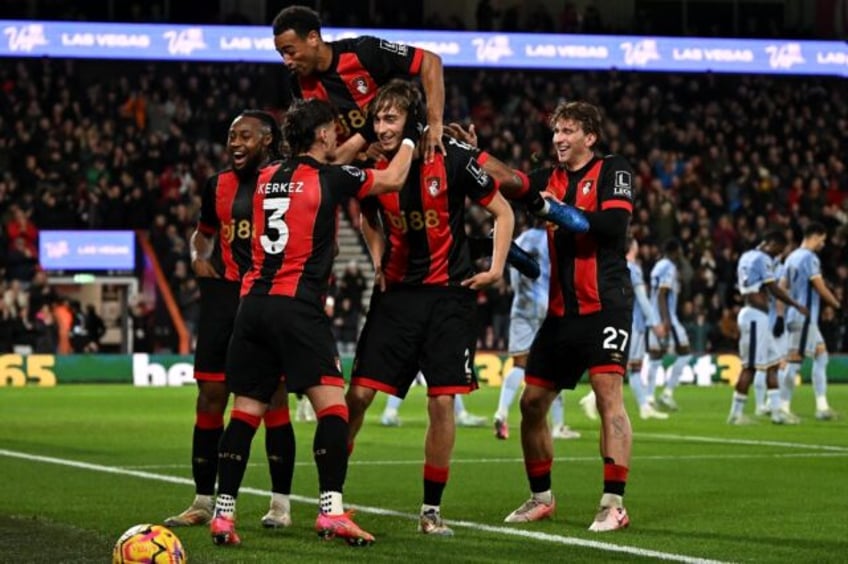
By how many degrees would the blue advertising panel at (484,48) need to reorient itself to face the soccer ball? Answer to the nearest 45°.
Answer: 0° — it already faces it

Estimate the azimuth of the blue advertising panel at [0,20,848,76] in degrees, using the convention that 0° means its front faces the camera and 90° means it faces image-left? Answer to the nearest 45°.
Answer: approximately 0°

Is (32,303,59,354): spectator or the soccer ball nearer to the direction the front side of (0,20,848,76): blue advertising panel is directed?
the soccer ball

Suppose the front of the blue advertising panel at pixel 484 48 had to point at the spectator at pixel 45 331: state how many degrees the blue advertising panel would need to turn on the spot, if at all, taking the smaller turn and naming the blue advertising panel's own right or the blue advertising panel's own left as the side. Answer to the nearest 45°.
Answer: approximately 45° to the blue advertising panel's own right
